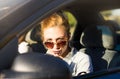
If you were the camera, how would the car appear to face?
facing the viewer and to the left of the viewer
